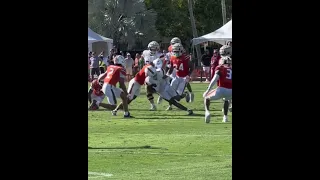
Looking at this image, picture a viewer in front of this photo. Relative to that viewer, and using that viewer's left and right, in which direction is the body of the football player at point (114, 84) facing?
facing away from the viewer and to the right of the viewer

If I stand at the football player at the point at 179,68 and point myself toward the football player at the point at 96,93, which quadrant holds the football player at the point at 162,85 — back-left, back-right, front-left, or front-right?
front-left

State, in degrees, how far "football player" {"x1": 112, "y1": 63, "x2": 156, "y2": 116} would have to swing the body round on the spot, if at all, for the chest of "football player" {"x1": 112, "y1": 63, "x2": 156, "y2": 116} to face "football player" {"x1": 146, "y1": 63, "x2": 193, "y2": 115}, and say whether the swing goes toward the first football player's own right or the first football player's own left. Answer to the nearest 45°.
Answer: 0° — they already face them

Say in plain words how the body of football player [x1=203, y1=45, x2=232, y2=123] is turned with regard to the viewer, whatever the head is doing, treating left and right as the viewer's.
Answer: facing away from the viewer and to the left of the viewer

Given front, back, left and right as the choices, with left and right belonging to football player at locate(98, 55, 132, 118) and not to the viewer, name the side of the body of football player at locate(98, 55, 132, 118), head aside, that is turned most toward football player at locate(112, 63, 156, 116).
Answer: front

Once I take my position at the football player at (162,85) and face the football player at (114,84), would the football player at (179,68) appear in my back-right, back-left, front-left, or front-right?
back-right
